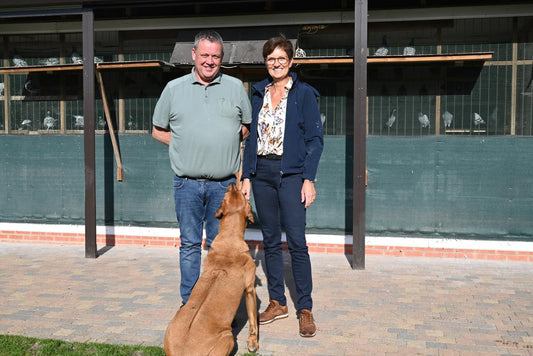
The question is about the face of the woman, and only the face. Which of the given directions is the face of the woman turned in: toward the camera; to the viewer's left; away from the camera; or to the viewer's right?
toward the camera

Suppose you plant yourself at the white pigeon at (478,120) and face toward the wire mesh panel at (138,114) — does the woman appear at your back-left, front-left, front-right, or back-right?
front-left

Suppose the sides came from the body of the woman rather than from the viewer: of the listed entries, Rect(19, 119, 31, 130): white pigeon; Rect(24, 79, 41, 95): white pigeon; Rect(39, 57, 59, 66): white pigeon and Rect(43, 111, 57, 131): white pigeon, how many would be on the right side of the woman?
4

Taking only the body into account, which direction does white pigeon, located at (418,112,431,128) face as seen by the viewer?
to the viewer's left

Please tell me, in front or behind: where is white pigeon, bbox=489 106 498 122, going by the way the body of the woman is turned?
behind

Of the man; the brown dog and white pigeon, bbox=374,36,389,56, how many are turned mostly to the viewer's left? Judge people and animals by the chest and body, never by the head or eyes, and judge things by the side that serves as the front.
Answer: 0

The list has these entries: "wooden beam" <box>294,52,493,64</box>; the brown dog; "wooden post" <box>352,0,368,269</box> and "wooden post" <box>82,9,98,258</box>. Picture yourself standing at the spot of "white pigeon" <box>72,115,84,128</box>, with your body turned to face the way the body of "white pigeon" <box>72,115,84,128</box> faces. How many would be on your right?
0

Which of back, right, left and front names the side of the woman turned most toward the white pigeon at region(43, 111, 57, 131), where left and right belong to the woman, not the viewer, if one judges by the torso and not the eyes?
right
